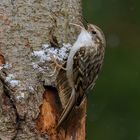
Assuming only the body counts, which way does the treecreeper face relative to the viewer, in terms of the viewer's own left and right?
facing to the left of the viewer

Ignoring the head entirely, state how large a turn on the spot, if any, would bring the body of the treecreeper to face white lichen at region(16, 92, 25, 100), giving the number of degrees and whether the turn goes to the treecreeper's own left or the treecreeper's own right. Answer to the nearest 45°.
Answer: approximately 45° to the treecreeper's own left

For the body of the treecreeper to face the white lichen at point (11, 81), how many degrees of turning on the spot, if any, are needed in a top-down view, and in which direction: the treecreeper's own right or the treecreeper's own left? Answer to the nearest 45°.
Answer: approximately 45° to the treecreeper's own left
